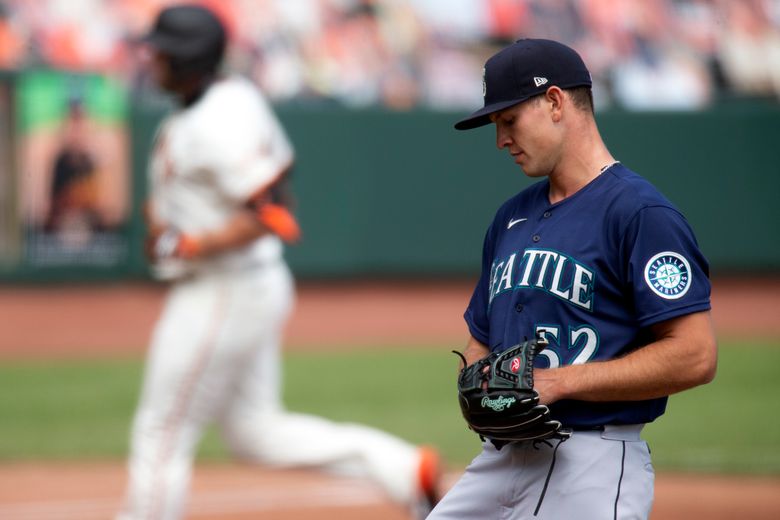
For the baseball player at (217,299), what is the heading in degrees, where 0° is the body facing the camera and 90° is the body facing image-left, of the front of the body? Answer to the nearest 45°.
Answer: approximately 90°

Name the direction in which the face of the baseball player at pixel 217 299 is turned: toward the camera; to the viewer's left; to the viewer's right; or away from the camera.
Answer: to the viewer's left

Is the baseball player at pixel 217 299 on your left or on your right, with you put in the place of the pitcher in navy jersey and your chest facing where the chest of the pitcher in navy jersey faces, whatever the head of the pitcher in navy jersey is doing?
on your right

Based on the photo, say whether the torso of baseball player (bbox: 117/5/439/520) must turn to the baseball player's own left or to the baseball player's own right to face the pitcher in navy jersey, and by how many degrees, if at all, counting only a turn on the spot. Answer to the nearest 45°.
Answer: approximately 135° to the baseball player's own left

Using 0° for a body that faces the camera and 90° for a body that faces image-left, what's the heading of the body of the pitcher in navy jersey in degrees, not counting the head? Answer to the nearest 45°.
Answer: approximately 45°
